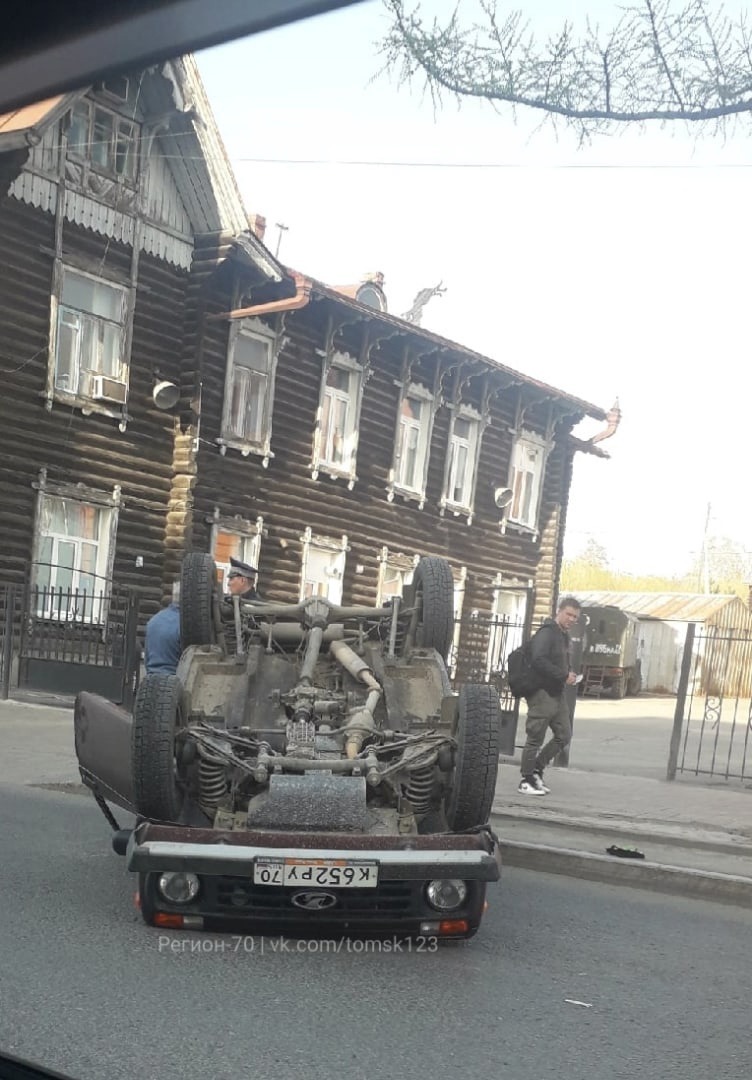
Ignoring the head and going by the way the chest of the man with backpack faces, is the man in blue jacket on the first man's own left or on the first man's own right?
on the first man's own right

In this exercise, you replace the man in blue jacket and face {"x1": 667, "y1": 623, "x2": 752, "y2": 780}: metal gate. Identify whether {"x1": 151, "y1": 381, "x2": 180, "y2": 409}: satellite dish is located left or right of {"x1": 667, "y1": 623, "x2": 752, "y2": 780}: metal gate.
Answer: left

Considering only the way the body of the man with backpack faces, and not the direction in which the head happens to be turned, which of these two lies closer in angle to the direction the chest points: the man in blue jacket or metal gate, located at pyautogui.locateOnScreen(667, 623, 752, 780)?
the metal gate

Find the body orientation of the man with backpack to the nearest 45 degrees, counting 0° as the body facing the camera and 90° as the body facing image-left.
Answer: approximately 270°

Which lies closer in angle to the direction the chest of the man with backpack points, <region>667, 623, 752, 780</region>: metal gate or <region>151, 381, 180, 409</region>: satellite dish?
the metal gate

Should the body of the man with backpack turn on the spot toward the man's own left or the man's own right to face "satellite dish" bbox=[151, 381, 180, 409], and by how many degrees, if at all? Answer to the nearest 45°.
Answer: approximately 135° to the man's own left

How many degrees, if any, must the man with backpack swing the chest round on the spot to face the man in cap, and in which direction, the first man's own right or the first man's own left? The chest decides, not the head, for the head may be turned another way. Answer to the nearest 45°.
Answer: approximately 135° to the first man's own right

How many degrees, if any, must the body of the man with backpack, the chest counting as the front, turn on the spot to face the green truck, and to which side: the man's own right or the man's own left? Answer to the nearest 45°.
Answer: approximately 90° to the man's own left

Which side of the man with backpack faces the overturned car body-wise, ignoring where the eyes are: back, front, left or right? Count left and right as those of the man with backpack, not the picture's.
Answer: right
